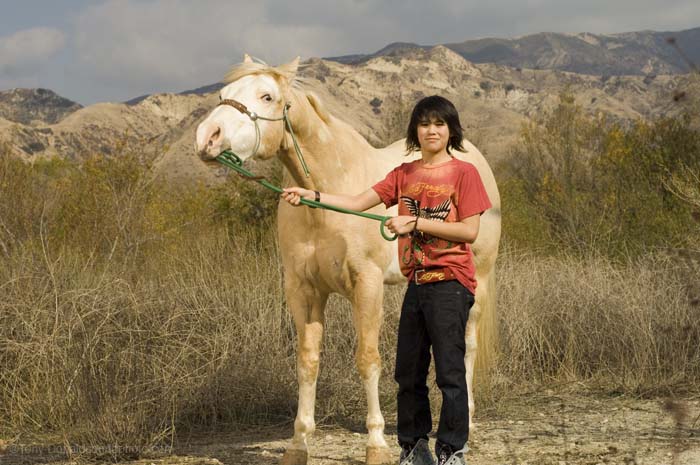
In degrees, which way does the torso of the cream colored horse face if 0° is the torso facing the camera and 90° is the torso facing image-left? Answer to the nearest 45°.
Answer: approximately 45°

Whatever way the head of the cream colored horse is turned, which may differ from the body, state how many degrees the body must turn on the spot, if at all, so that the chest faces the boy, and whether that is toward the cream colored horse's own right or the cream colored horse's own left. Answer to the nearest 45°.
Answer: approximately 90° to the cream colored horse's own left

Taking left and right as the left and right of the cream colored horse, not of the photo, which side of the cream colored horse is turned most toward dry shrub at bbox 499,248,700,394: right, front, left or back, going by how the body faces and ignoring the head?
back

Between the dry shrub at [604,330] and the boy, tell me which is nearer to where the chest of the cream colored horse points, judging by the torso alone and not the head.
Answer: the boy

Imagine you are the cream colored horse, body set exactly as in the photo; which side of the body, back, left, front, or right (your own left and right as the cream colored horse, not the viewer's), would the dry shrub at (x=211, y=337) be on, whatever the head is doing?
right
